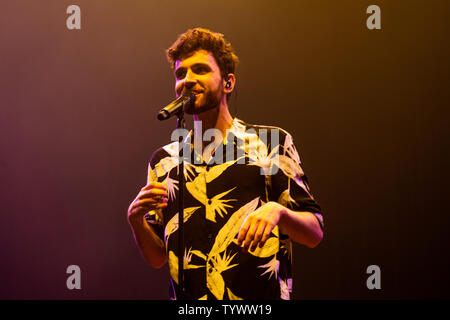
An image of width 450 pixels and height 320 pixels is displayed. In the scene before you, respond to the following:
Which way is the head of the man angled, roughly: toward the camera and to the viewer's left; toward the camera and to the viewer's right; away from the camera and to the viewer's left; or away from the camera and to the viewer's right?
toward the camera and to the viewer's left

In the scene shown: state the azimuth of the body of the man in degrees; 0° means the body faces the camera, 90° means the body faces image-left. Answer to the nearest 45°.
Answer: approximately 45°
